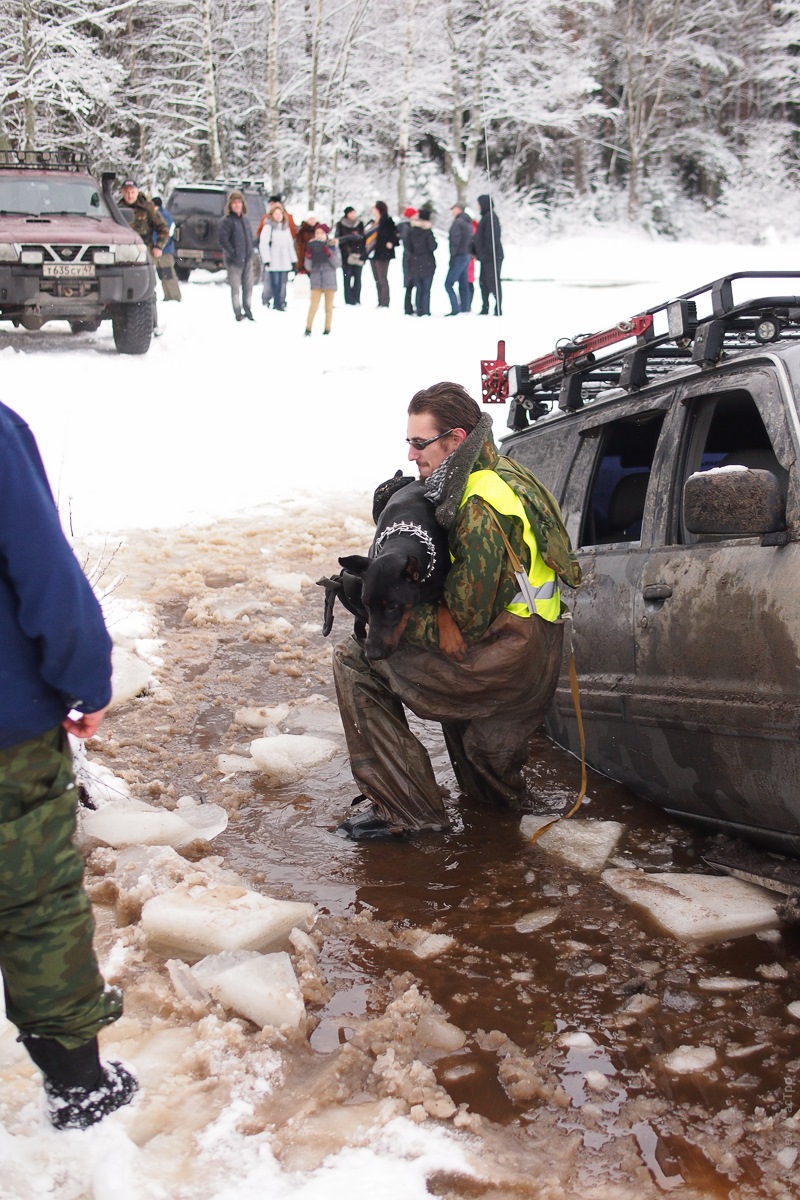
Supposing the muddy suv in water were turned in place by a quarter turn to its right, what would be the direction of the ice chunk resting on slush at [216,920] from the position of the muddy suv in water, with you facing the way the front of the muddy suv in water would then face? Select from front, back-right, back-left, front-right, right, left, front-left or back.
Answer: front

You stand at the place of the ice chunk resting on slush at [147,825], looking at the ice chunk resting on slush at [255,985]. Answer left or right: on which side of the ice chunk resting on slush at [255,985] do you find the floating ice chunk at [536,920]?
left

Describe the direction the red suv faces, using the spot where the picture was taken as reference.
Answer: facing the viewer

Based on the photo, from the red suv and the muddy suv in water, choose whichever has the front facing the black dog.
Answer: the red suv

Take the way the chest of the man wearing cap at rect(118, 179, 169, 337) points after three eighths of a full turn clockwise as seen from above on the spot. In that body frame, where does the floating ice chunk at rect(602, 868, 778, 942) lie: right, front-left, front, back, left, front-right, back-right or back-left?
back-left

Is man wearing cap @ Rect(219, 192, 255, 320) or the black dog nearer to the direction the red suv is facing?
the black dog

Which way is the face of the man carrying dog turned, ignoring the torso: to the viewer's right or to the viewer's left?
to the viewer's left

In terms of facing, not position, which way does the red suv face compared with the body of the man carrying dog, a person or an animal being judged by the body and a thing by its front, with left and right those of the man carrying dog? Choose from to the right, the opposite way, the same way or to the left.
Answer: to the left

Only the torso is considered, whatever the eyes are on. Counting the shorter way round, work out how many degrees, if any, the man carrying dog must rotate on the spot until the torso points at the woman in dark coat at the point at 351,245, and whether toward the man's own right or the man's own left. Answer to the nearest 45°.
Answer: approximately 90° to the man's own right

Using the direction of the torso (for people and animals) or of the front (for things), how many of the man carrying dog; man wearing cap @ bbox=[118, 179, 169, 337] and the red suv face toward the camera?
2

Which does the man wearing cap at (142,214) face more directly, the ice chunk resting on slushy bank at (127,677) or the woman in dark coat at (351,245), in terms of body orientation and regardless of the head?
the ice chunk resting on slushy bank

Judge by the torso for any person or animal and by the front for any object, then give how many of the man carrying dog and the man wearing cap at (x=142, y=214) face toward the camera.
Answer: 1

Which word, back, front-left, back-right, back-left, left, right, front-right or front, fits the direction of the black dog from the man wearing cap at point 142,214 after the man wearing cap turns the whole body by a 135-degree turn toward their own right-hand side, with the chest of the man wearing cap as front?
back-left

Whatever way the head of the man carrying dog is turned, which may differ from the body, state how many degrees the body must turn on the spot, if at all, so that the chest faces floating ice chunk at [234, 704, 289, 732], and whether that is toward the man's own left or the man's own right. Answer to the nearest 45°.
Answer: approximately 45° to the man's own right

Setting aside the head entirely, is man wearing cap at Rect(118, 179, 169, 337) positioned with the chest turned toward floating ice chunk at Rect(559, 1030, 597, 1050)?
yes

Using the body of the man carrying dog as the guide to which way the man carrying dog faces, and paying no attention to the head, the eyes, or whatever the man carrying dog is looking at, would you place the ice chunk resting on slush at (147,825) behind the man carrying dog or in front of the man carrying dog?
in front

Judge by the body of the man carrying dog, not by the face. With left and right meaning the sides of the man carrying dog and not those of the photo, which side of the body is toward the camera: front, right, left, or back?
left
